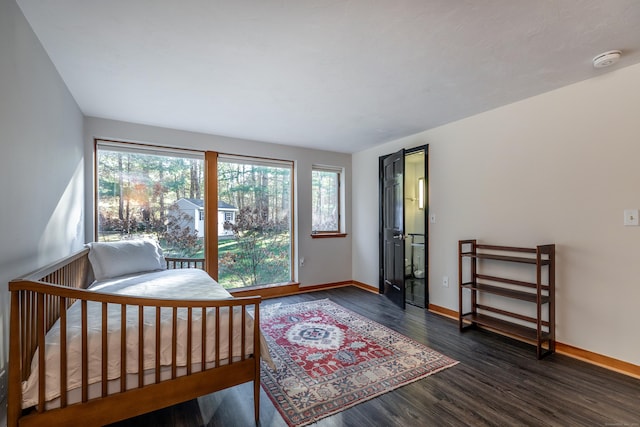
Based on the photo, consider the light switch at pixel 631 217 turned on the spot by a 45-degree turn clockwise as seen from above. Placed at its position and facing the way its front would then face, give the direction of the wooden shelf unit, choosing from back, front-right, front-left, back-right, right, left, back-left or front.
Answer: front-right

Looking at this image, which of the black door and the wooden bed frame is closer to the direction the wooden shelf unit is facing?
the wooden bed frame

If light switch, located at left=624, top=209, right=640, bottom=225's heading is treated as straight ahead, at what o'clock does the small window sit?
The small window is roughly at 3 o'clock from the light switch.

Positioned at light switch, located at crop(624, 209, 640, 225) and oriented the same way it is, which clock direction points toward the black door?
The black door is roughly at 3 o'clock from the light switch.

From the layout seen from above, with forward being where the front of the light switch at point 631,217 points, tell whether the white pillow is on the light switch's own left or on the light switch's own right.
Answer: on the light switch's own right

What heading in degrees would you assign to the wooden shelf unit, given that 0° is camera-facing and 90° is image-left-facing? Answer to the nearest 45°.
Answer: approximately 45°
